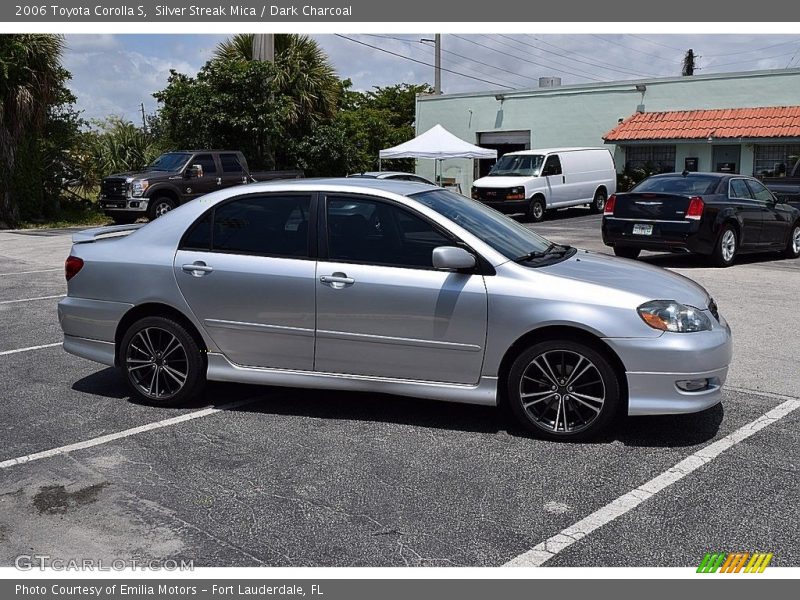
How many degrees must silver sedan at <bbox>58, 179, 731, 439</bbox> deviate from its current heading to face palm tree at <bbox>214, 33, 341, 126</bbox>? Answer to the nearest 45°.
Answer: approximately 90° to its left

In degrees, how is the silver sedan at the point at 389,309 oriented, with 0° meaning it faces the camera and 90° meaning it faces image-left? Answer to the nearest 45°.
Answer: approximately 270°

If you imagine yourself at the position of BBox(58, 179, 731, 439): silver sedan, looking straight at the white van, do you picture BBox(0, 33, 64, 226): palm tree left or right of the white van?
left

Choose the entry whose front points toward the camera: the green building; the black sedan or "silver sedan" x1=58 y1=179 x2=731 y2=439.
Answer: the green building

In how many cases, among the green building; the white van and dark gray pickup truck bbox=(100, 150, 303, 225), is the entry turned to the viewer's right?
0

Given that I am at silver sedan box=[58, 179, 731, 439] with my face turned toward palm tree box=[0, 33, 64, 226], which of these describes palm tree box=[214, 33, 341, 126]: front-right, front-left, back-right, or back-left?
front-right

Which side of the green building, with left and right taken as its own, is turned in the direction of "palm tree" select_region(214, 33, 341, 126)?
right

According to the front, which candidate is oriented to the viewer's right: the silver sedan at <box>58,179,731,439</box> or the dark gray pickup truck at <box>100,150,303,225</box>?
the silver sedan

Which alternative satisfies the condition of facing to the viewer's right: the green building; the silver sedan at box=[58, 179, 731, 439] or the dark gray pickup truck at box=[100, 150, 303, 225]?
the silver sedan

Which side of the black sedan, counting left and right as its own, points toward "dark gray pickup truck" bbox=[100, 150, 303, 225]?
left

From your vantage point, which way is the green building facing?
toward the camera
